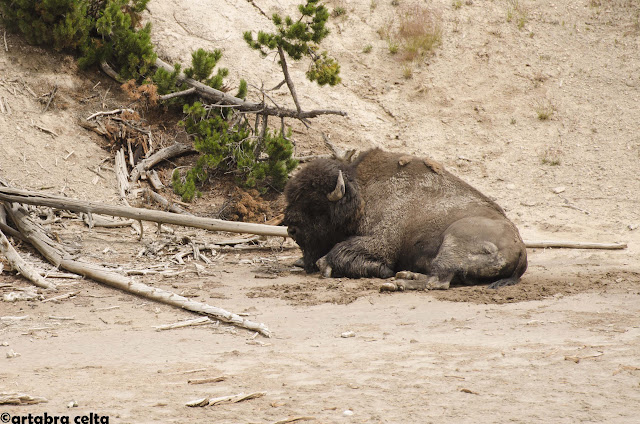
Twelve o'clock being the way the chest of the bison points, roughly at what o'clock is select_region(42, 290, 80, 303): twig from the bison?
The twig is roughly at 11 o'clock from the bison.

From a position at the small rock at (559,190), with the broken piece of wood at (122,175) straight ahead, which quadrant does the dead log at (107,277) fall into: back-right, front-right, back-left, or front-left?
front-left

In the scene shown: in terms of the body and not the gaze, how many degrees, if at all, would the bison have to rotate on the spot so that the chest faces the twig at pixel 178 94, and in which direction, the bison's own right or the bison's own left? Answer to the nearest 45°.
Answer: approximately 45° to the bison's own right

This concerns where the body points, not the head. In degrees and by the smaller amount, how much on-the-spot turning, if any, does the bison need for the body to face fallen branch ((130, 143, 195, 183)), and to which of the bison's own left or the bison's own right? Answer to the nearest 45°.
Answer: approximately 45° to the bison's own right

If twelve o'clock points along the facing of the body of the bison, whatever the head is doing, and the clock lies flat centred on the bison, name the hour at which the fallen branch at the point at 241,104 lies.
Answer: The fallen branch is roughly at 2 o'clock from the bison.

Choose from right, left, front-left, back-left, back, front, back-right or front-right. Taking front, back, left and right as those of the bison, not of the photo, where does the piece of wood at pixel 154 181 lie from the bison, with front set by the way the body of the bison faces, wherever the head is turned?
front-right

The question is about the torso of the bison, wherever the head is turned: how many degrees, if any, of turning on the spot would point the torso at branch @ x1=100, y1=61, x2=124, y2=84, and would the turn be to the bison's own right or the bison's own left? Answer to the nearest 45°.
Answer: approximately 45° to the bison's own right

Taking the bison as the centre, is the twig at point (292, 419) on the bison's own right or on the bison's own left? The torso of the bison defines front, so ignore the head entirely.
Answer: on the bison's own left

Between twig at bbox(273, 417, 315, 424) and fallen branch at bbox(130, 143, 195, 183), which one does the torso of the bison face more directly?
the fallen branch

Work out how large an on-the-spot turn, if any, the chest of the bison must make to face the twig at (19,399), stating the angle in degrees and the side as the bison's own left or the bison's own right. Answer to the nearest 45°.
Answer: approximately 90° to the bison's own left

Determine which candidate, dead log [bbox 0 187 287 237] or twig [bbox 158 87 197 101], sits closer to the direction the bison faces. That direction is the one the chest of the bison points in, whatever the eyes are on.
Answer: the dead log

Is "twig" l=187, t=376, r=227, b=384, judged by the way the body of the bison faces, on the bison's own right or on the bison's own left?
on the bison's own left

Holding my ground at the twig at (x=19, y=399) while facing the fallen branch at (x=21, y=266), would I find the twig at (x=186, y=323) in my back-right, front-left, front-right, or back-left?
front-right

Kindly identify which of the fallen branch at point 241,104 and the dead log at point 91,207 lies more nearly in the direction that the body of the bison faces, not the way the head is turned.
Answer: the dead log

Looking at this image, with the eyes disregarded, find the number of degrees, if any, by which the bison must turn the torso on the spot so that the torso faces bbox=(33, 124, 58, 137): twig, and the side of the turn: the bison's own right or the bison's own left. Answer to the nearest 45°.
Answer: approximately 45° to the bison's own right

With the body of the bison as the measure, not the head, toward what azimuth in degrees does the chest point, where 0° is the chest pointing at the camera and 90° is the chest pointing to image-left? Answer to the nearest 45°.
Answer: approximately 90°

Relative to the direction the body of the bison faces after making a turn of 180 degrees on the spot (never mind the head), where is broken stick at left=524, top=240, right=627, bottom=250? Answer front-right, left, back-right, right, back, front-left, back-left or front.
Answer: front-left
